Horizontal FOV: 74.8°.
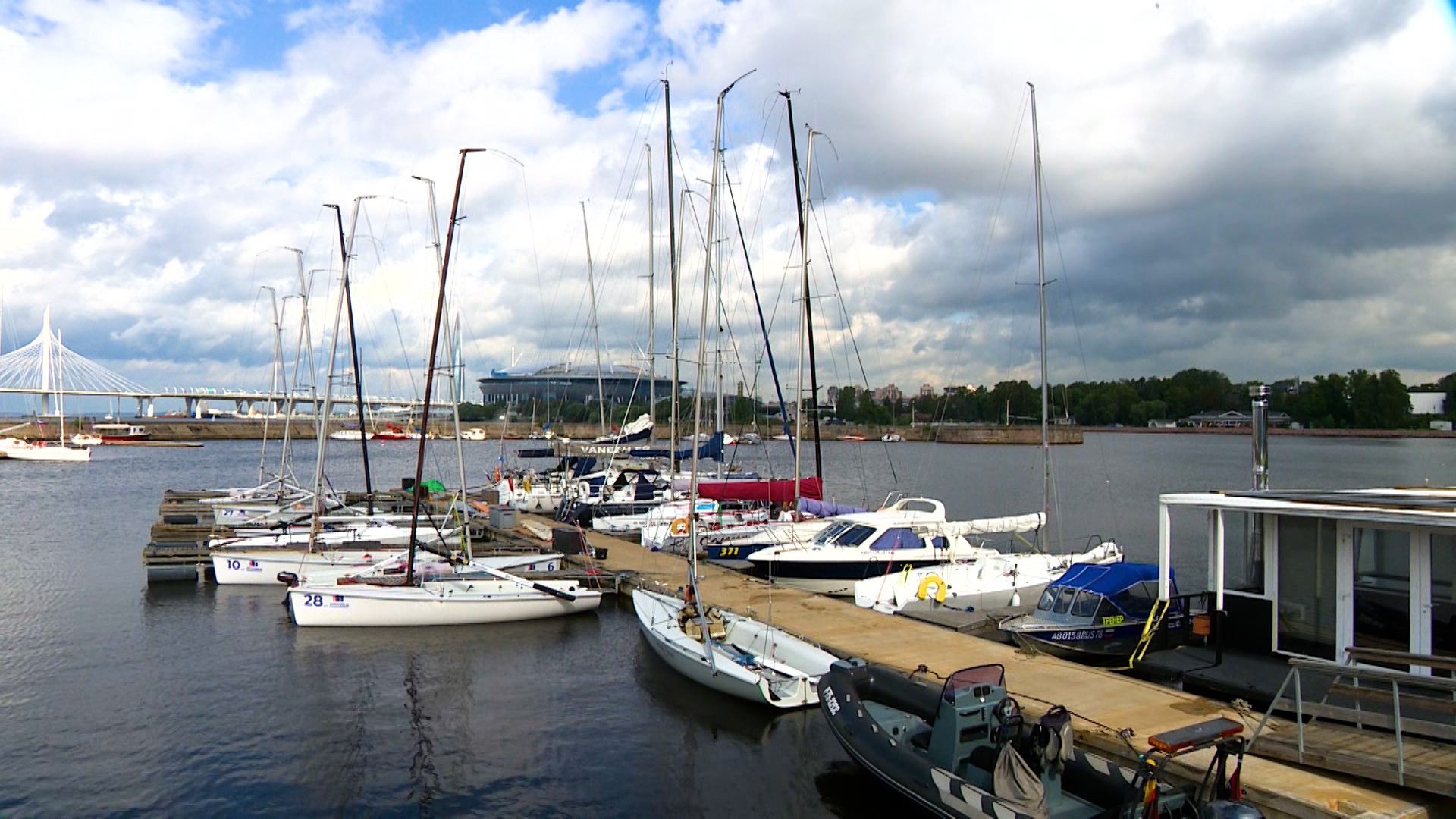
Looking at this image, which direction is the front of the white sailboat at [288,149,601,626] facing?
to the viewer's left

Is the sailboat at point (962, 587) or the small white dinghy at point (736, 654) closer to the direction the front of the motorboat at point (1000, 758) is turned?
the small white dinghy

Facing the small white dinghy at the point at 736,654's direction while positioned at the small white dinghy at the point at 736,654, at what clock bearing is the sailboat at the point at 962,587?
The sailboat is roughly at 3 o'clock from the small white dinghy.

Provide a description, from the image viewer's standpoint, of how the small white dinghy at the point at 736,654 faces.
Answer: facing away from the viewer and to the left of the viewer

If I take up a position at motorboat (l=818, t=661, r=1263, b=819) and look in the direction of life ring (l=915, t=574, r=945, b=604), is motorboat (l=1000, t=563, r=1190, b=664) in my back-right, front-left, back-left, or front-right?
front-right

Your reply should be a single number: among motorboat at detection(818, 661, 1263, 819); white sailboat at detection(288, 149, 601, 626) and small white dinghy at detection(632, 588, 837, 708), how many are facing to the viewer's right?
0

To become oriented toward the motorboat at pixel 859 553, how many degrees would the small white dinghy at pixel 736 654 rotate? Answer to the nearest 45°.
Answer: approximately 45° to its right

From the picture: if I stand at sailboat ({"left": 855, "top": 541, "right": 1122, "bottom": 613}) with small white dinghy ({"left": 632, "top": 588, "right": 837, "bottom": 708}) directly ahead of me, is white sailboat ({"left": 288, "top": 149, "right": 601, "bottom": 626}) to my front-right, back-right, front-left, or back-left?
front-right

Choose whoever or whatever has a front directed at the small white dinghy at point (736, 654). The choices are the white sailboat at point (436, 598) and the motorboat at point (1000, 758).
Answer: the motorboat

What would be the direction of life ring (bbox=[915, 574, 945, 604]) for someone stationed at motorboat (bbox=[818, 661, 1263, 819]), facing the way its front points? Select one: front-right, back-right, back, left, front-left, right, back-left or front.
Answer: front-right

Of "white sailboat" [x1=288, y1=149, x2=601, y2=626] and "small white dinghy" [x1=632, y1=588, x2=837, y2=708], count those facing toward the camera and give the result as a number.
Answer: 0

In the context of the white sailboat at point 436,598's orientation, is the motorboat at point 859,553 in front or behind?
behind

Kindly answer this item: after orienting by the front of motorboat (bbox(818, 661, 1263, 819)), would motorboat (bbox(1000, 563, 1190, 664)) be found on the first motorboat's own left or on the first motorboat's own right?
on the first motorboat's own right

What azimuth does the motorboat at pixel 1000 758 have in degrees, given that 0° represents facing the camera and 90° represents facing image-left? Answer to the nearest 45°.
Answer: approximately 135°

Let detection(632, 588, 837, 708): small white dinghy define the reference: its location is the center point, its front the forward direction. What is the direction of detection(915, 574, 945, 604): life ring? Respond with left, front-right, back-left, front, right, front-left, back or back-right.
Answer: right

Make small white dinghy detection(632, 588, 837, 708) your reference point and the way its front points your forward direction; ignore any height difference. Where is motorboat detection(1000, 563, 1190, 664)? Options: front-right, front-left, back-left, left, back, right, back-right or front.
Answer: back-right
